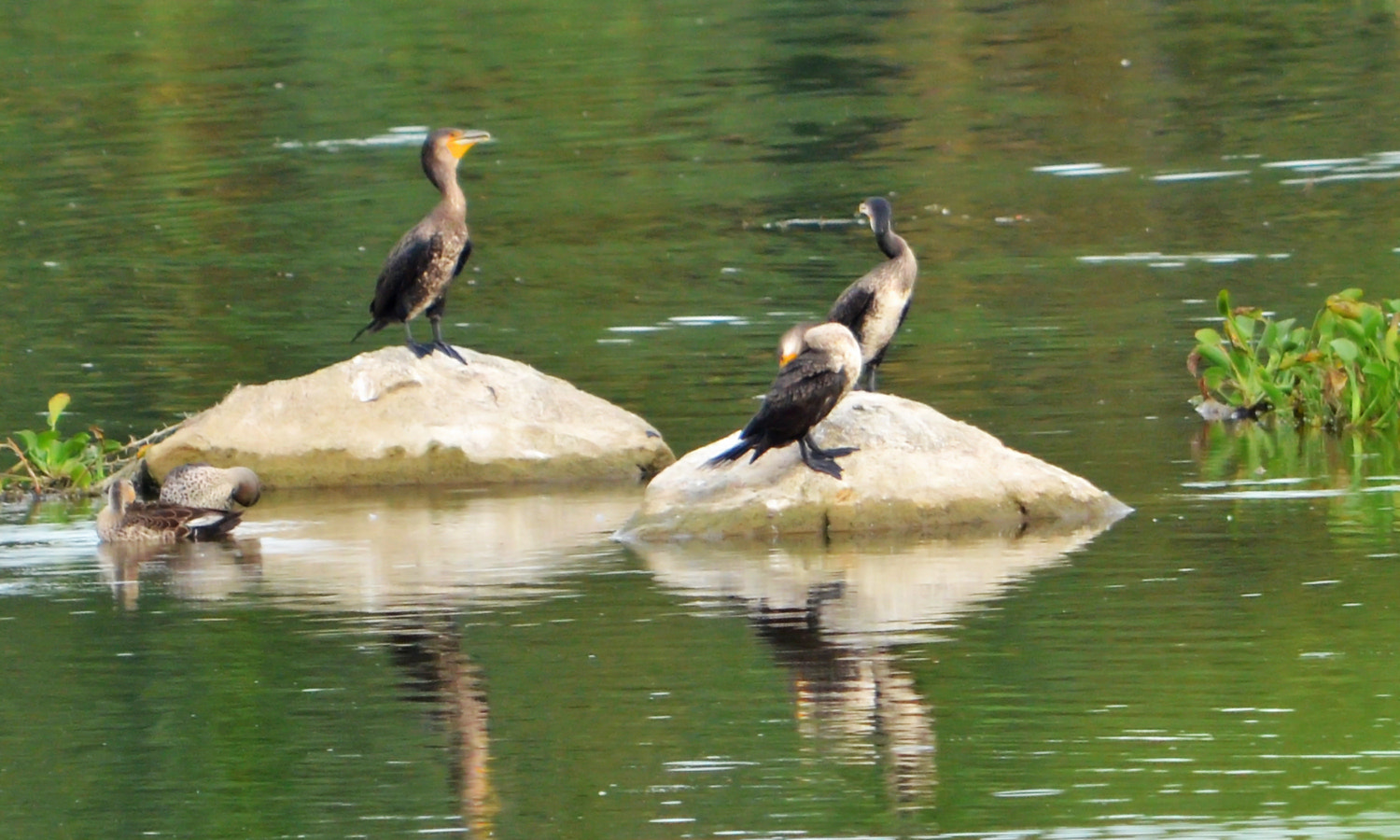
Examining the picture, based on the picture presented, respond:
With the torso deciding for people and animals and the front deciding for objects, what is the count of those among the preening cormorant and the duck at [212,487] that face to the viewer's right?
2

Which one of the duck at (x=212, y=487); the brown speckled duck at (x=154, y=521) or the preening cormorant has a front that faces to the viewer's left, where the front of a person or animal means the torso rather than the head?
the brown speckled duck

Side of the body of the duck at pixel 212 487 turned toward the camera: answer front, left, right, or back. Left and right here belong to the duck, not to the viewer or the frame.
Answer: right

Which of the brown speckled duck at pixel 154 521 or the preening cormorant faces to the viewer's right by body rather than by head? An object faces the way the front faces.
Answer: the preening cormorant

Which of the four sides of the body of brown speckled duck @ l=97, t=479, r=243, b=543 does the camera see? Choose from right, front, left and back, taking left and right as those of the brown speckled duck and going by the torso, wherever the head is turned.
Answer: left

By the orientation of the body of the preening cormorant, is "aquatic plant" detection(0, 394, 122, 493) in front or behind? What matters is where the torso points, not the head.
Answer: behind

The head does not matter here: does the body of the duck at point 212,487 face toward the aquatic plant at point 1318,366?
yes

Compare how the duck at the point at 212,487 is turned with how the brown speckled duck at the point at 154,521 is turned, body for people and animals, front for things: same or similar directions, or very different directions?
very different directions

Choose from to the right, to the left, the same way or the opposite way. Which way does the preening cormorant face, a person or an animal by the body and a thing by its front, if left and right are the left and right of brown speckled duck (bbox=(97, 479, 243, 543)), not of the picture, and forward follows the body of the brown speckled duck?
the opposite way

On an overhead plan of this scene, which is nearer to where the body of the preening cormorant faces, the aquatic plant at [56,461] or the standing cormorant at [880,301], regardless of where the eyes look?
the standing cormorant

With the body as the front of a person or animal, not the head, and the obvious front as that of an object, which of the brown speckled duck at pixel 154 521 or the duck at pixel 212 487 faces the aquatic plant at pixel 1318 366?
the duck

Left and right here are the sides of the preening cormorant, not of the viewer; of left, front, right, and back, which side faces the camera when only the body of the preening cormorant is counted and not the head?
right

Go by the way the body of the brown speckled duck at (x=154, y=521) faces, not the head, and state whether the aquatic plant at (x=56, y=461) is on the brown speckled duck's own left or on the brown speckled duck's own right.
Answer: on the brown speckled duck's own right
